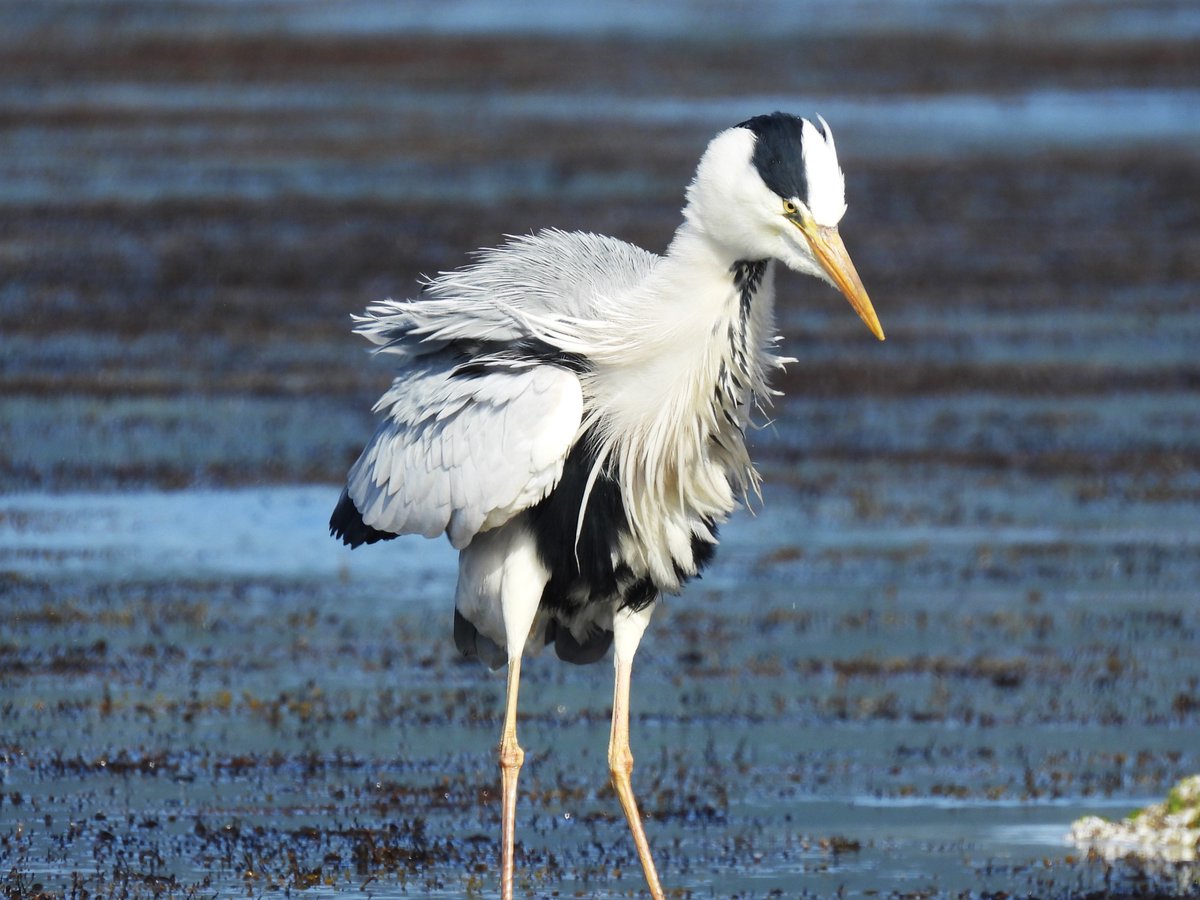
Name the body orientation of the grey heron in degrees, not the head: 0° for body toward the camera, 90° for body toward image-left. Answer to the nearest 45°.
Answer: approximately 315°
